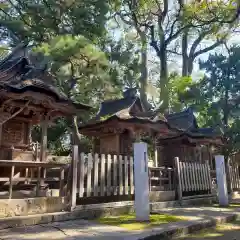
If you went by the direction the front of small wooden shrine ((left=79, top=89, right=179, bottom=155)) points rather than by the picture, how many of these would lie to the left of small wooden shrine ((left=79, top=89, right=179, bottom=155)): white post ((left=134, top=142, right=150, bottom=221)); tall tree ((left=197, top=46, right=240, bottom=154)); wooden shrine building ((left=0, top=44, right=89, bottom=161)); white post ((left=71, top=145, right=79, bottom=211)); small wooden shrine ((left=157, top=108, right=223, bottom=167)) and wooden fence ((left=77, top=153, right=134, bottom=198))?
2

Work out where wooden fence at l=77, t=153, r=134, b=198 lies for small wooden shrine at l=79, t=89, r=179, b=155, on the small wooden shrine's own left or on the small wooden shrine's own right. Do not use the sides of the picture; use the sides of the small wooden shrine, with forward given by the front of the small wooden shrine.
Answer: on the small wooden shrine's own right

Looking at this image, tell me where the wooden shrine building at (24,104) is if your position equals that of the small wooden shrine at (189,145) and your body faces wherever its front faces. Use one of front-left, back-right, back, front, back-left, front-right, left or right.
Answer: right

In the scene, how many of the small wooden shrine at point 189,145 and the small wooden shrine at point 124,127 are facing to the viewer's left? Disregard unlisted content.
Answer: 0

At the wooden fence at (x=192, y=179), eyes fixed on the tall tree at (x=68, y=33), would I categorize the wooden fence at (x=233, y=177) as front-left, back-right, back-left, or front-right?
back-right

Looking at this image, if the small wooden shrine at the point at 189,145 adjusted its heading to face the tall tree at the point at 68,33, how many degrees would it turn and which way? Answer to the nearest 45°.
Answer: approximately 90° to its right

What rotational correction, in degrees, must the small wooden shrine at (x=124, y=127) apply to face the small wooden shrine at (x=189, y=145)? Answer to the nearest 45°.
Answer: approximately 90° to its left

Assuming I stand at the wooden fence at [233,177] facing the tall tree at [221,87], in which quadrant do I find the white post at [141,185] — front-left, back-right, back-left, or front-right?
back-left

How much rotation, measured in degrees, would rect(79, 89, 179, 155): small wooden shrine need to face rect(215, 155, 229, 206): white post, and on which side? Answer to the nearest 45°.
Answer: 0° — it already faces it

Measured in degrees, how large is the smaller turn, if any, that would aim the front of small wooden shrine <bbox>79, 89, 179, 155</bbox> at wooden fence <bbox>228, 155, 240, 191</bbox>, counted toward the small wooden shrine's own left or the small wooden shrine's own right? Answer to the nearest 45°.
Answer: approximately 90° to the small wooden shrine's own left

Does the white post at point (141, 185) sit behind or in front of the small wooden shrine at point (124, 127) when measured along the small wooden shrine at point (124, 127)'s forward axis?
in front

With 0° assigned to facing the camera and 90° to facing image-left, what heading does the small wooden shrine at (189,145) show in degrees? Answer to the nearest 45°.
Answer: approximately 315°
